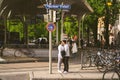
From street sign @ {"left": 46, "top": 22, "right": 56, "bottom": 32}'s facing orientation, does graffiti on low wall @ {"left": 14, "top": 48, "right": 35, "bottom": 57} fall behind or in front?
behind

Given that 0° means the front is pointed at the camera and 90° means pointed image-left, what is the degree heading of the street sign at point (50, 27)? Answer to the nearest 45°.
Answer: approximately 0°
